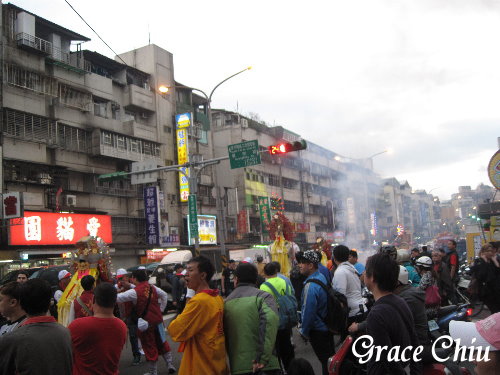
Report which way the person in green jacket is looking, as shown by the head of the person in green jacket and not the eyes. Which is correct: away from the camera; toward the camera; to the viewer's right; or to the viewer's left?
away from the camera

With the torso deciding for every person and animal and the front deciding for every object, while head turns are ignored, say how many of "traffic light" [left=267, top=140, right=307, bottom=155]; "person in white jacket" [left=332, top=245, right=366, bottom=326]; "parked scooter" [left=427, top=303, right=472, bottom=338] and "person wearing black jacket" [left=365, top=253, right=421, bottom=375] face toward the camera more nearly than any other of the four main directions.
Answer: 1

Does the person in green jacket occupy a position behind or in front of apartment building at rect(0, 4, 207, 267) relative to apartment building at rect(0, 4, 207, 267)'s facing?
in front

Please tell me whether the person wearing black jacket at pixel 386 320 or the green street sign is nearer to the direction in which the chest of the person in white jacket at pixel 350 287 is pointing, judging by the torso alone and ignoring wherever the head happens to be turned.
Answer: the green street sign

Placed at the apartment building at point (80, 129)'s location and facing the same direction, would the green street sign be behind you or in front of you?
in front

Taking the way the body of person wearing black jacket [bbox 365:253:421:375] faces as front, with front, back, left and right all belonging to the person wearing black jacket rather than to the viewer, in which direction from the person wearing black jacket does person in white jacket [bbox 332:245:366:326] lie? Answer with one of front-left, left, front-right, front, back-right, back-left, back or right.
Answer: front-right

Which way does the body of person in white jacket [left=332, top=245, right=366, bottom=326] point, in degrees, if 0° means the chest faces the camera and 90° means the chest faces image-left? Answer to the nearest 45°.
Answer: approximately 135°

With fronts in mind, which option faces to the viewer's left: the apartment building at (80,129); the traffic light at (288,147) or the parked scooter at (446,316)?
the parked scooter

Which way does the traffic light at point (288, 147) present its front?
toward the camera

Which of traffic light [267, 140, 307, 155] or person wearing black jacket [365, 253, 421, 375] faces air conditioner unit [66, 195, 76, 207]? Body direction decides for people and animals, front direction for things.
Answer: the person wearing black jacket

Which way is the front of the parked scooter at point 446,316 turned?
to the viewer's left

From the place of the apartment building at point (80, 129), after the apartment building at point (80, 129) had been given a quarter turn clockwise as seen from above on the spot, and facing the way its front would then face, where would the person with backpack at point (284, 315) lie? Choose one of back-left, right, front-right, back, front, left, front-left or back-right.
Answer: front-left

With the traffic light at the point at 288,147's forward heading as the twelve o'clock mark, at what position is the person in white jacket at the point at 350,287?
The person in white jacket is roughly at 12 o'clock from the traffic light.

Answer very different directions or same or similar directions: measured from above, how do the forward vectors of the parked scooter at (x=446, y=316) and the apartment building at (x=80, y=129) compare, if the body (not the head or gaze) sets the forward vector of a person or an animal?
very different directions

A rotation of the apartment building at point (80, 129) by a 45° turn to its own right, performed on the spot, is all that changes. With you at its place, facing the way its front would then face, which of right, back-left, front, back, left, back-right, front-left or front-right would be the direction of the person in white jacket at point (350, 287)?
front

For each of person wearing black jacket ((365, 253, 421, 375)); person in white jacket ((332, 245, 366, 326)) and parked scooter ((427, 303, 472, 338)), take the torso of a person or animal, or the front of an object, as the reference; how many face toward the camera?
0

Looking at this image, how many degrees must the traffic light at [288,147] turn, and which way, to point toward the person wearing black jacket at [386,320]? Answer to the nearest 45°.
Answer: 0° — it already faces them
